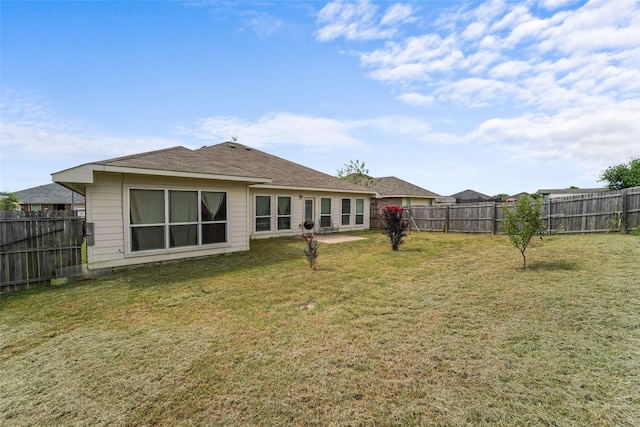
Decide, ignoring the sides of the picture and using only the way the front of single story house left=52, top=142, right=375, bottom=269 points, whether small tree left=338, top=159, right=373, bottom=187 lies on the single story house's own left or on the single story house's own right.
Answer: on the single story house's own right

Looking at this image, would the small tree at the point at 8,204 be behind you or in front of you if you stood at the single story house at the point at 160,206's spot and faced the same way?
in front

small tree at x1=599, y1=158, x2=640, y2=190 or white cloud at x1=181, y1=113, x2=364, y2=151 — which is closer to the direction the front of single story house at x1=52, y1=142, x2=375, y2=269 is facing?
the white cloud

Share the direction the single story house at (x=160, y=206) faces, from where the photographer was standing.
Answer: facing away from the viewer and to the left of the viewer

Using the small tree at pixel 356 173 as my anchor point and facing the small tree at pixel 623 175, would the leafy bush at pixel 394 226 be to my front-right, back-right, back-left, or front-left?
front-right

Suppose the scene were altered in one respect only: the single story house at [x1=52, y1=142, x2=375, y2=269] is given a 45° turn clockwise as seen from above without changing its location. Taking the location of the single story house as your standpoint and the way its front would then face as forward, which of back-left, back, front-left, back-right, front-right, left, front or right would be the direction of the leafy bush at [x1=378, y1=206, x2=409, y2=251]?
right

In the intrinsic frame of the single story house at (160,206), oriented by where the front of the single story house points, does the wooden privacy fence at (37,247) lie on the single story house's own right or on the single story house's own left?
on the single story house's own left

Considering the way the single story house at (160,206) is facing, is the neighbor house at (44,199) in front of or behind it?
in front
